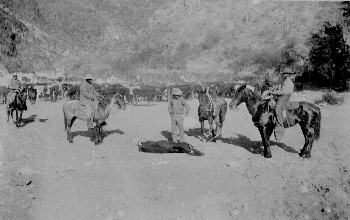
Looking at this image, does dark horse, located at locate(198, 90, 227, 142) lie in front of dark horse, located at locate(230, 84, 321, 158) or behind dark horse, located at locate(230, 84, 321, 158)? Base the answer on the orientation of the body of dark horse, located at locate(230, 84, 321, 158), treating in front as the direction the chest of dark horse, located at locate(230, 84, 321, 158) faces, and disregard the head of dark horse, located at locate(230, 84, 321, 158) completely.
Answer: in front

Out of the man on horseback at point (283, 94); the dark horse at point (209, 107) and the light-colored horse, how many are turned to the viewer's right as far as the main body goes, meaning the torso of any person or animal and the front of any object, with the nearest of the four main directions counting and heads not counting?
1

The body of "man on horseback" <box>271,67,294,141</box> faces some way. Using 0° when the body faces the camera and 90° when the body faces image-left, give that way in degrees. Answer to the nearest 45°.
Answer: approximately 90°

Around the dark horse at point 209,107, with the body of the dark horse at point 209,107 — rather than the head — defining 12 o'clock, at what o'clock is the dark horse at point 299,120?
the dark horse at point 299,120 is roughly at 9 o'clock from the dark horse at point 209,107.

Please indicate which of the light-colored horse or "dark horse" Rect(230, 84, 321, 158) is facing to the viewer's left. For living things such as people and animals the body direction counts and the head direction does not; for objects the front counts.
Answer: the dark horse

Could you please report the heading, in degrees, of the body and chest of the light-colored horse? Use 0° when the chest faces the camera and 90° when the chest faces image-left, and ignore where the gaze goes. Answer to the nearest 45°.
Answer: approximately 270°

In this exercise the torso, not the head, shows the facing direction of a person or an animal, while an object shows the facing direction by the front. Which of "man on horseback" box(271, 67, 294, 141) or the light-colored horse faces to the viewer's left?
the man on horseback

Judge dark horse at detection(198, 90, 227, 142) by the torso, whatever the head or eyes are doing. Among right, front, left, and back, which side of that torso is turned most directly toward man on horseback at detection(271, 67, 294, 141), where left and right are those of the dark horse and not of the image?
left

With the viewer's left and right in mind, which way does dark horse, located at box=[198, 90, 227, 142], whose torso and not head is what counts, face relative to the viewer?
facing the viewer and to the left of the viewer

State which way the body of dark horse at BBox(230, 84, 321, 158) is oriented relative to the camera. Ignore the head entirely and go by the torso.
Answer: to the viewer's left

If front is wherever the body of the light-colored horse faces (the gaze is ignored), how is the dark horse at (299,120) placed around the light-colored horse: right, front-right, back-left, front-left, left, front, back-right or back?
front-right

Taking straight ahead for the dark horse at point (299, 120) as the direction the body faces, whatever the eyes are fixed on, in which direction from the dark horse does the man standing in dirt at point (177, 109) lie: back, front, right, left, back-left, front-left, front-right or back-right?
front
